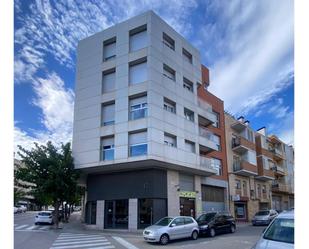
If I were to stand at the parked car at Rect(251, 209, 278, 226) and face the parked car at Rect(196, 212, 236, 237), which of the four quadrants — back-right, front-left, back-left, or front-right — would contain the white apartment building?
front-right

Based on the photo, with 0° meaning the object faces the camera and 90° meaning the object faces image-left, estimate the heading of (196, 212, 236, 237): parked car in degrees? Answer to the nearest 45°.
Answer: approximately 45°

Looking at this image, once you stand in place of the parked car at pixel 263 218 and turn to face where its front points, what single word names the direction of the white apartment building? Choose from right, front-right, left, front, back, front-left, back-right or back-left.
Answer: front

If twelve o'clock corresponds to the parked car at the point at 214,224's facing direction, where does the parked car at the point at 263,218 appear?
the parked car at the point at 263,218 is roughly at 5 o'clock from the parked car at the point at 214,224.

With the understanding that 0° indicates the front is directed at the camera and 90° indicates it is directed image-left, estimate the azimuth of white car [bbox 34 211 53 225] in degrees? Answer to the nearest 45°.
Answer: approximately 180°

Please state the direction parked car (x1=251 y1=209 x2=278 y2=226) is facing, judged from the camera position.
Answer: facing the viewer and to the left of the viewer

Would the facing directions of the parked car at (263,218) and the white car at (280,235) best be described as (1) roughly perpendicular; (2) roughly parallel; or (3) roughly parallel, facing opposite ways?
roughly parallel

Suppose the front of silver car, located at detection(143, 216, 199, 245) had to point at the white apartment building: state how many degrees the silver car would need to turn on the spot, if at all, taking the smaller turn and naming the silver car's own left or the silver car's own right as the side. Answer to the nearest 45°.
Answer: approximately 135° to the silver car's own right

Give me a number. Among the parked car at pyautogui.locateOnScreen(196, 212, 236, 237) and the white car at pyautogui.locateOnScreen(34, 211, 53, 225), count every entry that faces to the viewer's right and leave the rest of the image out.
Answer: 0
